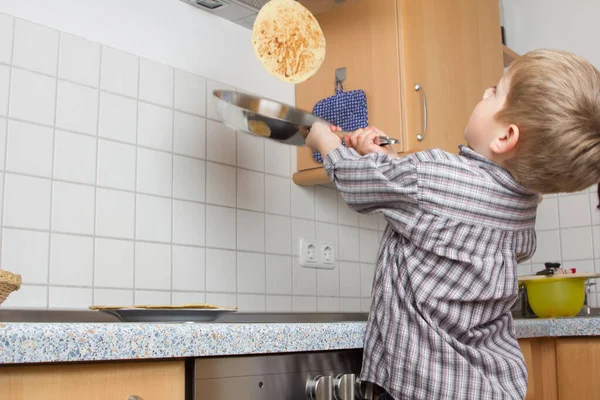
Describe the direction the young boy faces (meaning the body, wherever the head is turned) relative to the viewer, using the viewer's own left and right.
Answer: facing away from the viewer and to the left of the viewer

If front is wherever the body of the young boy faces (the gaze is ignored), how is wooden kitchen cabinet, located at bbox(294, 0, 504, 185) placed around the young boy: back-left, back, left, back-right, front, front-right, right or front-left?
front-right

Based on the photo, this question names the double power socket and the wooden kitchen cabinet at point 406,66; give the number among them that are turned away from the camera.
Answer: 0

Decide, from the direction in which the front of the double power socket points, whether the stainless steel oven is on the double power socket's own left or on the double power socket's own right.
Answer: on the double power socket's own right

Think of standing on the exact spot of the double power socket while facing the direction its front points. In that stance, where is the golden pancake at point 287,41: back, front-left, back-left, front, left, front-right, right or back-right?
front-right

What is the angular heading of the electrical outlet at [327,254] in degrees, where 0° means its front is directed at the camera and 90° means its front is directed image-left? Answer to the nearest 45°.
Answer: approximately 315°

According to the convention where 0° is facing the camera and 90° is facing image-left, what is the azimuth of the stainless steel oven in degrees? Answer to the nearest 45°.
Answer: approximately 315°

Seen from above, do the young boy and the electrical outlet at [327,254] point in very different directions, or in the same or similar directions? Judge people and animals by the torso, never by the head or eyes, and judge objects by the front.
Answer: very different directions

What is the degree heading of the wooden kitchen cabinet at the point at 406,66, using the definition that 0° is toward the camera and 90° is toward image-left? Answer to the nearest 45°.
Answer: approximately 315°

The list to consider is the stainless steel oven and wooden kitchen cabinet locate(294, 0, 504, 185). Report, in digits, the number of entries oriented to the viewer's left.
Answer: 0

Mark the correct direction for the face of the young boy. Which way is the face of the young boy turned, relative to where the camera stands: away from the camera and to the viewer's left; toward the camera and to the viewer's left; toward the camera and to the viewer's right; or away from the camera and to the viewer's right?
away from the camera and to the viewer's left

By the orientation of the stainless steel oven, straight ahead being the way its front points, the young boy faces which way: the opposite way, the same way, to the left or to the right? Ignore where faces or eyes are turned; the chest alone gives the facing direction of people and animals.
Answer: the opposite way

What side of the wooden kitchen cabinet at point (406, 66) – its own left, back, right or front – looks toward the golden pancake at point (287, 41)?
right
